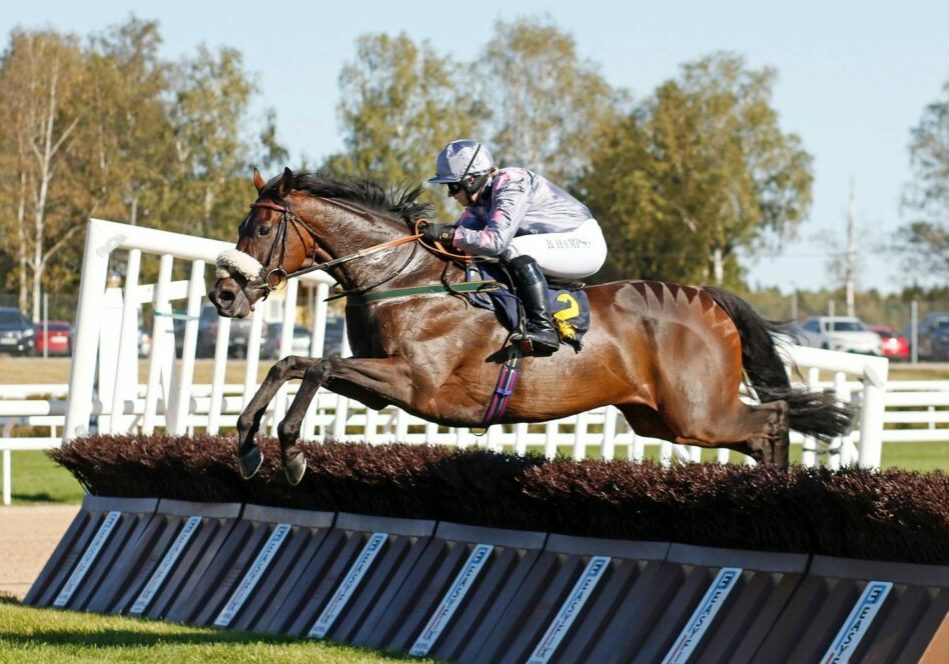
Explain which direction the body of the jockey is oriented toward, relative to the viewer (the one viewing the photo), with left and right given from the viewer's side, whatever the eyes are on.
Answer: facing to the left of the viewer

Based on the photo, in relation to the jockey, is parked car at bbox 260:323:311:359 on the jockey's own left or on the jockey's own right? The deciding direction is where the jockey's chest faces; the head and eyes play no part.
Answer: on the jockey's own right

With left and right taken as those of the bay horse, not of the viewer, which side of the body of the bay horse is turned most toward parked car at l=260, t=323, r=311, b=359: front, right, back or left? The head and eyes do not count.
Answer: right

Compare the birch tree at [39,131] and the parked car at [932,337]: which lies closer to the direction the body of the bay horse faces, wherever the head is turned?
the birch tree

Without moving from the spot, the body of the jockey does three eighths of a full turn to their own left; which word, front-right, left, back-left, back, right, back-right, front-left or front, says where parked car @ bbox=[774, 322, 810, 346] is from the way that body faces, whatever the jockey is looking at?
left

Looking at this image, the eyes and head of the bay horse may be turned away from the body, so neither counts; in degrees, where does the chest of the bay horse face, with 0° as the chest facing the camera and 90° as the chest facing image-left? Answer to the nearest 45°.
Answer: approximately 90°

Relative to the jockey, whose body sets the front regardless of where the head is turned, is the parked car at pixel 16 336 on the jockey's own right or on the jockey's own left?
on the jockey's own right
